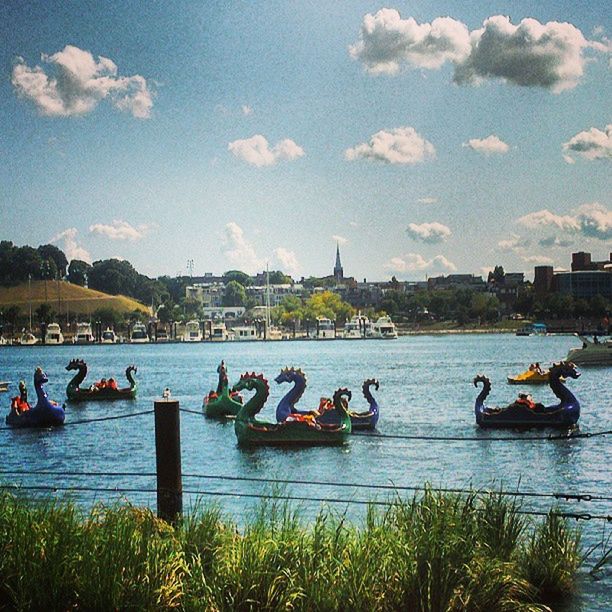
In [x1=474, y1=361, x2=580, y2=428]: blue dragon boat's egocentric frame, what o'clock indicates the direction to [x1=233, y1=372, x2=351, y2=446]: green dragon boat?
The green dragon boat is roughly at 5 o'clock from the blue dragon boat.

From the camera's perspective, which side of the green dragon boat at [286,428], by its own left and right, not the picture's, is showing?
left

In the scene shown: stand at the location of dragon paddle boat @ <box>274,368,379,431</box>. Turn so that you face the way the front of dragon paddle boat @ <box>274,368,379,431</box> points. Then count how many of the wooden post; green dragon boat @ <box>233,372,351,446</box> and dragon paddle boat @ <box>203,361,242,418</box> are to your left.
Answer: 2

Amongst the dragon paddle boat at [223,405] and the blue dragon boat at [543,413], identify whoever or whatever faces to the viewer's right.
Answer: the blue dragon boat

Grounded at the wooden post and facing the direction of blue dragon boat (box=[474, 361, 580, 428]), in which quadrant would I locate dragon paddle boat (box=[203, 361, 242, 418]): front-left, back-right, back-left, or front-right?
front-left

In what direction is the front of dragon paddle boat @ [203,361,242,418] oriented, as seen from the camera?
facing the viewer

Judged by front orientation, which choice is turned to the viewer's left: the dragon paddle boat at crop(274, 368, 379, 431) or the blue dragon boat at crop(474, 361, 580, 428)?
the dragon paddle boat

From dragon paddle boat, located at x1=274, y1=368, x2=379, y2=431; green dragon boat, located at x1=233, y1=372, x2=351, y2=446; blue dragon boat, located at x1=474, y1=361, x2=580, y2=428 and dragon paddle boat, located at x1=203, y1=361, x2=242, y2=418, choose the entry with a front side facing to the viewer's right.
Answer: the blue dragon boat

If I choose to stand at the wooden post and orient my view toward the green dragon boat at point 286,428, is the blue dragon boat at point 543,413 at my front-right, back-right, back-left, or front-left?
front-right

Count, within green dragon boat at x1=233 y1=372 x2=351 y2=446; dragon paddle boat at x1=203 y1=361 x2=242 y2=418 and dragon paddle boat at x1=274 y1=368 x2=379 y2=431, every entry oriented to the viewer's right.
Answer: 0

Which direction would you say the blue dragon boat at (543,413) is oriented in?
to the viewer's right

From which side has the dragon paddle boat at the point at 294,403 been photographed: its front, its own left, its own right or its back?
left

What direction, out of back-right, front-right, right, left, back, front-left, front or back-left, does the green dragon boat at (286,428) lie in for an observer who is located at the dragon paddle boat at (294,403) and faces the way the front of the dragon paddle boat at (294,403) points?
left

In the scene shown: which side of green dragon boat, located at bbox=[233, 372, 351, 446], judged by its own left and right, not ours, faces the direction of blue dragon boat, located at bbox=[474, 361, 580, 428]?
back

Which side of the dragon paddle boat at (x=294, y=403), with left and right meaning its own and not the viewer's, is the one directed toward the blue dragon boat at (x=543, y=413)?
back

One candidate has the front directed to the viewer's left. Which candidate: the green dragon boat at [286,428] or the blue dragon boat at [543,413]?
the green dragon boat
